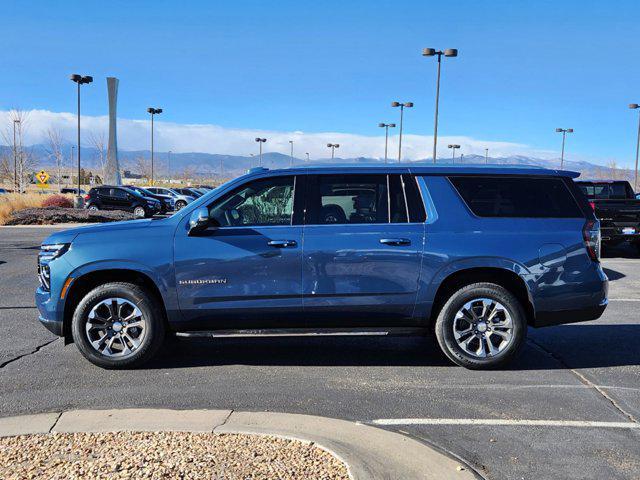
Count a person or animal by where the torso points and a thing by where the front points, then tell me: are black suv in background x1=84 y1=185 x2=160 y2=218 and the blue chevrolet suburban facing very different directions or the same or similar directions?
very different directions

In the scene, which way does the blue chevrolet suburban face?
to the viewer's left

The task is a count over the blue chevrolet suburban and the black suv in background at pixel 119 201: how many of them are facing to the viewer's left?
1

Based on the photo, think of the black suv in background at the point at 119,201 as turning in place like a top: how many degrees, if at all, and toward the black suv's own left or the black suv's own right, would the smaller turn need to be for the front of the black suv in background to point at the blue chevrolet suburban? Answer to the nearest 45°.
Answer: approximately 45° to the black suv's own right

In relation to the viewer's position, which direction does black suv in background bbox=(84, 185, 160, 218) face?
facing the viewer and to the right of the viewer
